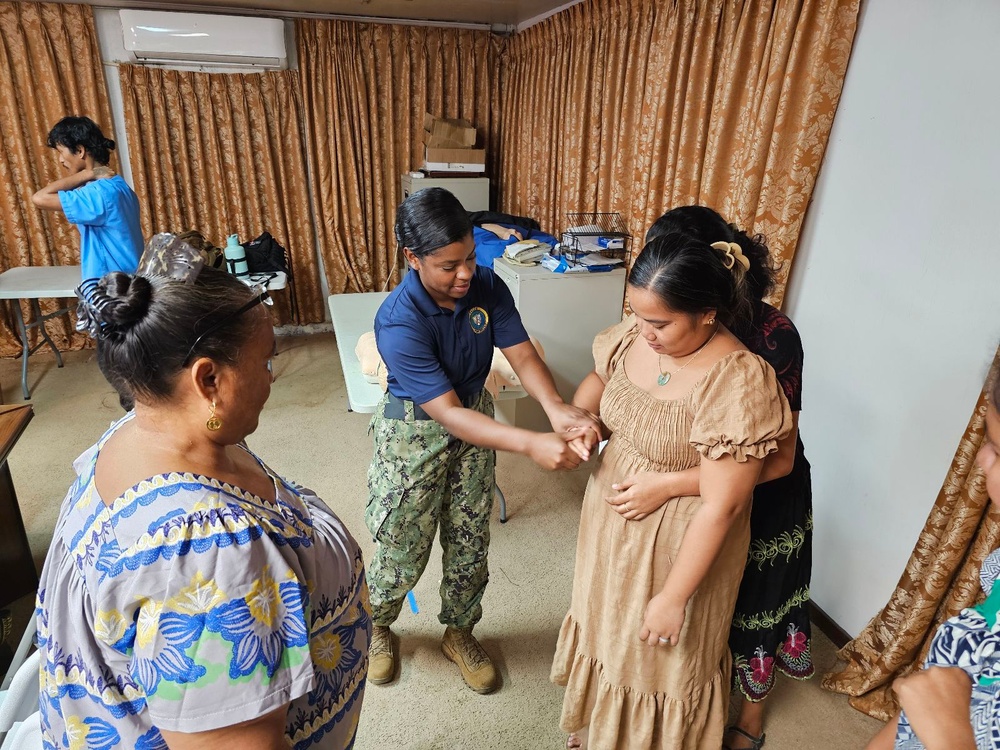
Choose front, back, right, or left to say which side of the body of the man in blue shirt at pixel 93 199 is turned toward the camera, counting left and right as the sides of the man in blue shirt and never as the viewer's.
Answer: left

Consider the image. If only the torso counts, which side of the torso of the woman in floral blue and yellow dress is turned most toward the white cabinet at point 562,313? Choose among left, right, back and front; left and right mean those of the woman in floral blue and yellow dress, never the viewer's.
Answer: front

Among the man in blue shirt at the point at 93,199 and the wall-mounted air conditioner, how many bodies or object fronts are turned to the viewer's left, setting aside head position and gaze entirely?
1

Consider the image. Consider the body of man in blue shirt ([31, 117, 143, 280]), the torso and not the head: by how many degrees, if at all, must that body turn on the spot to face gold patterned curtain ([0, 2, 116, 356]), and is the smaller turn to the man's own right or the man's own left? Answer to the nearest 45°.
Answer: approximately 90° to the man's own right

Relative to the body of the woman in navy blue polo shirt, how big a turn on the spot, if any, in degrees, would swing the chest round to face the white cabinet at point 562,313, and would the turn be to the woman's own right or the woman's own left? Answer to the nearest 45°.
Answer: approximately 135° to the woman's own left

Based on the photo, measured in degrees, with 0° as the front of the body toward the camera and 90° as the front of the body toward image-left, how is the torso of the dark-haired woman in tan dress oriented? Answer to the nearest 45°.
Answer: approximately 45°

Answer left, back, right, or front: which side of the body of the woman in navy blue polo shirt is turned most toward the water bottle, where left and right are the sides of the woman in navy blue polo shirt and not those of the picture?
back

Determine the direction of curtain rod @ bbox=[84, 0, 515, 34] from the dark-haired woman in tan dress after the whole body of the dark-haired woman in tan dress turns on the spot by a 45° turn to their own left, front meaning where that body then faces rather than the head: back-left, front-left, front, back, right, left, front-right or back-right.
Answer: back-right

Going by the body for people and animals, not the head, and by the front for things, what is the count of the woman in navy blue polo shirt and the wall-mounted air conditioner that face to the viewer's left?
0

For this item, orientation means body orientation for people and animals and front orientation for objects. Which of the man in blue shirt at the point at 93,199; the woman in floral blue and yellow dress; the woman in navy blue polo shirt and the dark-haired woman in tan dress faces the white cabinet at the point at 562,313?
the woman in floral blue and yellow dress

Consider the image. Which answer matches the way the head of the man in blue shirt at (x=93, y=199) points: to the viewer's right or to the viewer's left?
to the viewer's left

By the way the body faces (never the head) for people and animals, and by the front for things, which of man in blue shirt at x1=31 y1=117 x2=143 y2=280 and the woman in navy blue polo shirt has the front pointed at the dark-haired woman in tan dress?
the woman in navy blue polo shirt

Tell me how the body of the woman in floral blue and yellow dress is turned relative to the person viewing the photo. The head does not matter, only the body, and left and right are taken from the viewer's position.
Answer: facing away from the viewer and to the right of the viewer

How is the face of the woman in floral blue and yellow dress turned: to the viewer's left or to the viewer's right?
to the viewer's right

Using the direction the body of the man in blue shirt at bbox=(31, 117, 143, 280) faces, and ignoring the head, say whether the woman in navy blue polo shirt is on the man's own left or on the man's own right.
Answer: on the man's own left
